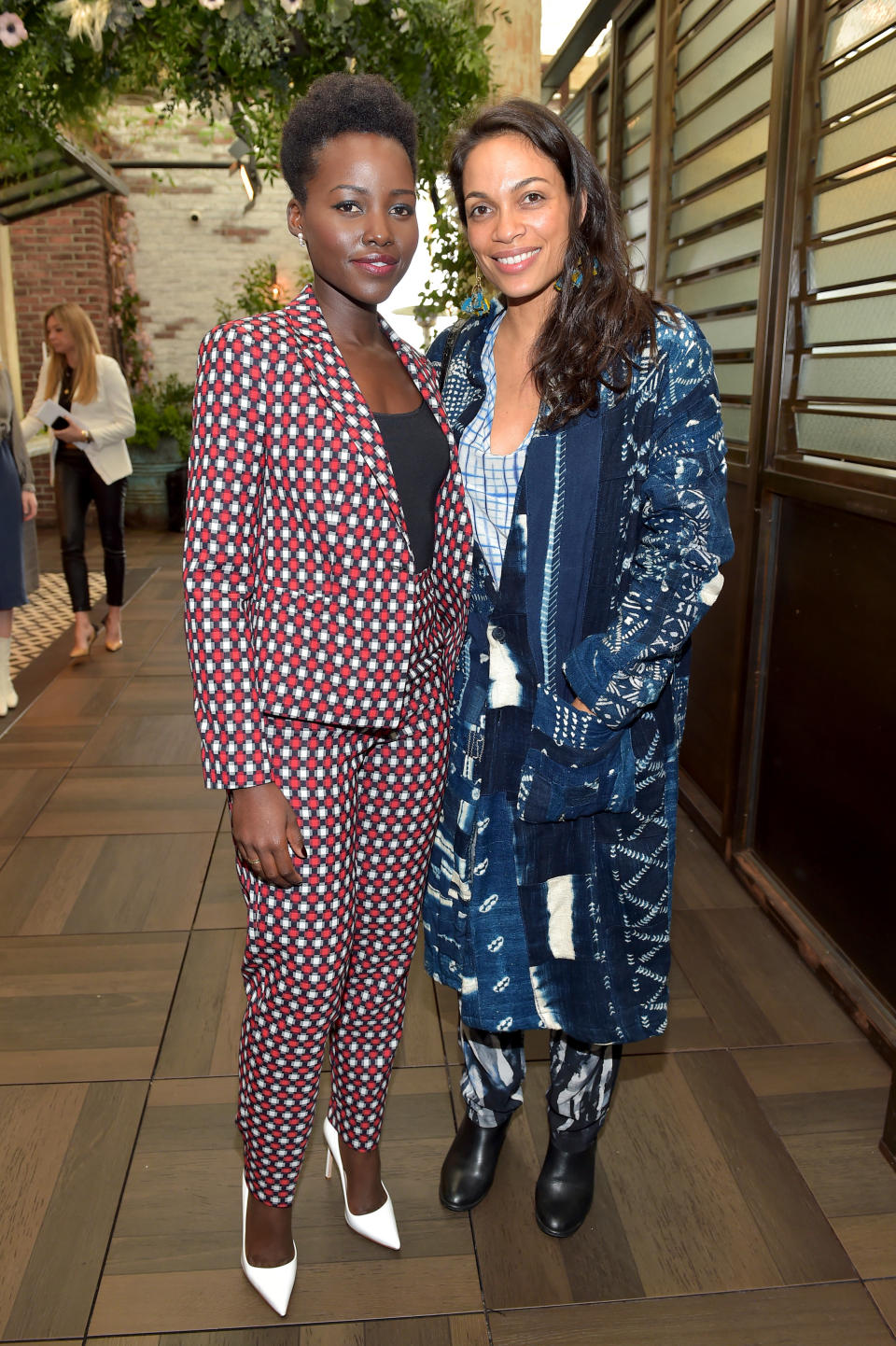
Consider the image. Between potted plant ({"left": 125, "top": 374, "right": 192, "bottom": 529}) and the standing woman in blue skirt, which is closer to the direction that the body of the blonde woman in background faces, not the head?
the standing woman in blue skirt

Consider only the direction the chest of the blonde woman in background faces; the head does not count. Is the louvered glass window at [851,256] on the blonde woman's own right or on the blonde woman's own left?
on the blonde woman's own left

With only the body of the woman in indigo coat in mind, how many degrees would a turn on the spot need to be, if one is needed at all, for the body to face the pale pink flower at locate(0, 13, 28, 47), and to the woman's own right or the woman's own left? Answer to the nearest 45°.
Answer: approximately 90° to the woman's own right

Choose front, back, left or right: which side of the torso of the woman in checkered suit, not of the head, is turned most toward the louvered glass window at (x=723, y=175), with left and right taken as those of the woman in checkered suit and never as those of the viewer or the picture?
left

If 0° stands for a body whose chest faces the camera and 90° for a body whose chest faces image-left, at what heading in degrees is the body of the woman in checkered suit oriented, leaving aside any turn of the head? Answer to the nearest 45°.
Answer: approximately 315°

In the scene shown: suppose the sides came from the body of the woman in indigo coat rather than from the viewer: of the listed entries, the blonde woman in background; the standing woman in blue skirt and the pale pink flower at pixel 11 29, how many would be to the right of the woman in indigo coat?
3

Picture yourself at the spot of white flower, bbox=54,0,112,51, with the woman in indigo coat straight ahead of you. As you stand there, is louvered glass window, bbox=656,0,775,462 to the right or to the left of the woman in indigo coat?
left

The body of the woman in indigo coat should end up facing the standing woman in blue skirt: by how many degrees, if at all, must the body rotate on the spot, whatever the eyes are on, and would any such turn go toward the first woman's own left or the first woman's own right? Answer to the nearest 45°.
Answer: approximately 90° to the first woman's own right

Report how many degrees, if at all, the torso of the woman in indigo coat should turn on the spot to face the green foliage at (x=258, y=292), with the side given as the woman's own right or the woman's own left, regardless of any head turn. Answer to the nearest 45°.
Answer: approximately 135° to the woman's own right

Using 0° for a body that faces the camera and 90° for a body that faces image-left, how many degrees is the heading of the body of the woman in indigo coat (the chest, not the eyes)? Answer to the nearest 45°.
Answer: approximately 45°
